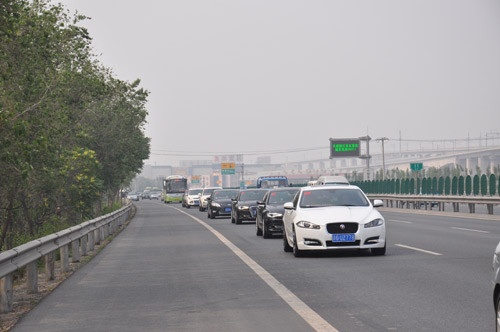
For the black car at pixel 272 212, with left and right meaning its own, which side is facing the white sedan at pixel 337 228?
front

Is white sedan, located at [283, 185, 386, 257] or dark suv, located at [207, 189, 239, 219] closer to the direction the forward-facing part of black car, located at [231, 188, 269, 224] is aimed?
the white sedan

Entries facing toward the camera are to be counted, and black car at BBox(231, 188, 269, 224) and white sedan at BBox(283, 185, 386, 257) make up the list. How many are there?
2

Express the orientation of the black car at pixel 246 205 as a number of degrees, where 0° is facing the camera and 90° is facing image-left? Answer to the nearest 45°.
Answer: approximately 0°

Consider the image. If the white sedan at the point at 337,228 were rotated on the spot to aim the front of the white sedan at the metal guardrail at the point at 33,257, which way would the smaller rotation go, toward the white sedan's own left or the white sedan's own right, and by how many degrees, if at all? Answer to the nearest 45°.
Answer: approximately 45° to the white sedan's own right

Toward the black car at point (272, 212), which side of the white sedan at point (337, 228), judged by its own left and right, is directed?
back

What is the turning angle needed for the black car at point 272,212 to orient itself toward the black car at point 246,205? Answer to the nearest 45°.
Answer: approximately 180°

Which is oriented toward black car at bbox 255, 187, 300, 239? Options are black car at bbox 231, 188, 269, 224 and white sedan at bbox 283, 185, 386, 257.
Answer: black car at bbox 231, 188, 269, 224

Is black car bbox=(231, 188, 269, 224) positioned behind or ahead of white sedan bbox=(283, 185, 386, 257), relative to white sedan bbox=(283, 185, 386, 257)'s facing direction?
behind

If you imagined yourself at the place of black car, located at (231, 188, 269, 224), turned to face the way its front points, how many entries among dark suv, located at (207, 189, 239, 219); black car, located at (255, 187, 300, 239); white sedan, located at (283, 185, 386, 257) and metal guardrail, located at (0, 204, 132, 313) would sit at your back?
1

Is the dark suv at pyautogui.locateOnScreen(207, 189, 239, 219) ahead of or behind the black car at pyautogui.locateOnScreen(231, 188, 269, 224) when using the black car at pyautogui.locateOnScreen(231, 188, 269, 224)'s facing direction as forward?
behind

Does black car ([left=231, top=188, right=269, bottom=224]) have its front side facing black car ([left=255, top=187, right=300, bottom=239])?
yes

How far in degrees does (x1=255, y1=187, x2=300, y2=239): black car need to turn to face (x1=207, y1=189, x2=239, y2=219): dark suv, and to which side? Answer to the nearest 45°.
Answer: approximately 180°
